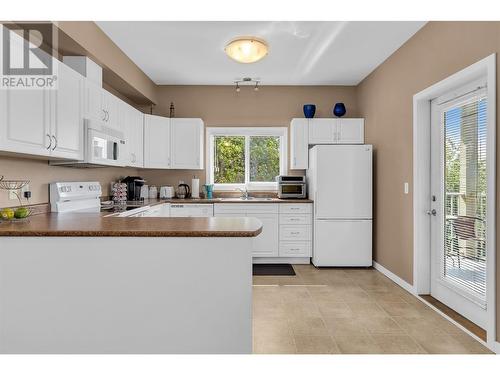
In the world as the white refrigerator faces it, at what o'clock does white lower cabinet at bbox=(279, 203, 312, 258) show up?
The white lower cabinet is roughly at 3 o'clock from the white refrigerator.

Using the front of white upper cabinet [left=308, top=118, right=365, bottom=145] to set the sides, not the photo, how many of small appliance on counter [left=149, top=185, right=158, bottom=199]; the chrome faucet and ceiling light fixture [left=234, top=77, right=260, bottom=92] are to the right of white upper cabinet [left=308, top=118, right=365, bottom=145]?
3

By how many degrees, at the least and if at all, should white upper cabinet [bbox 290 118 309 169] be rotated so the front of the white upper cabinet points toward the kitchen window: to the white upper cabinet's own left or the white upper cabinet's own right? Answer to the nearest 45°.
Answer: approximately 90° to the white upper cabinet's own right

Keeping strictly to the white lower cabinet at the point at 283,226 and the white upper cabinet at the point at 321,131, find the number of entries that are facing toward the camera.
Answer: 2

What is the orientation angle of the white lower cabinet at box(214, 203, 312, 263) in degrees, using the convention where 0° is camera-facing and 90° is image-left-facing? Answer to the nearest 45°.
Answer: approximately 0°

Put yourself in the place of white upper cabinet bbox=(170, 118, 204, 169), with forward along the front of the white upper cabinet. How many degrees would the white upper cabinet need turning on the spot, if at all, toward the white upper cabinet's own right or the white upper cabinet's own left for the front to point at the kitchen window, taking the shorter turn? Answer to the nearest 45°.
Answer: approximately 90° to the white upper cabinet's own left
